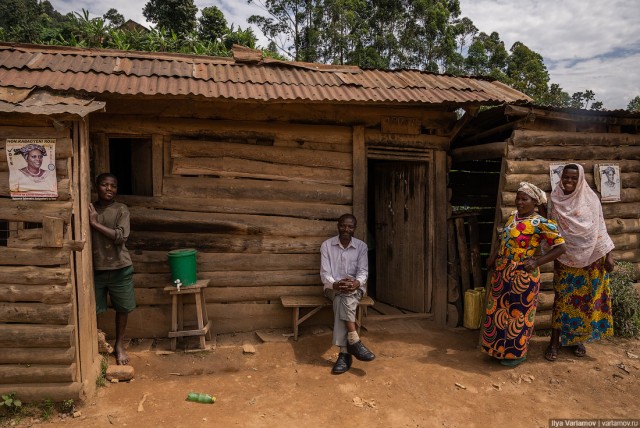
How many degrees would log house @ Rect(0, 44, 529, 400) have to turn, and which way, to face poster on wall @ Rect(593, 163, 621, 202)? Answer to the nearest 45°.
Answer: approximately 90° to its left

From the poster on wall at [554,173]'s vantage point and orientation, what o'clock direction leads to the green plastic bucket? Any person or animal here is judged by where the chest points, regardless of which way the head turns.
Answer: The green plastic bucket is roughly at 2 o'clock from the poster on wall.

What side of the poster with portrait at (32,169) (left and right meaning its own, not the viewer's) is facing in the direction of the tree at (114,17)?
back

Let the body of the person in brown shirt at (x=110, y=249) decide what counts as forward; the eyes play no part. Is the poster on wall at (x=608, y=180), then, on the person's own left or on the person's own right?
on the person's own left

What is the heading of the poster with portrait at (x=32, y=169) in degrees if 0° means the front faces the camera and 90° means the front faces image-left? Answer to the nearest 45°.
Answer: approximately 0°

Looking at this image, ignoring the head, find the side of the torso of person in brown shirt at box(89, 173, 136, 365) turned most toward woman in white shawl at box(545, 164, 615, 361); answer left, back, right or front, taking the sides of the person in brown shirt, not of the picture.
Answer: left
